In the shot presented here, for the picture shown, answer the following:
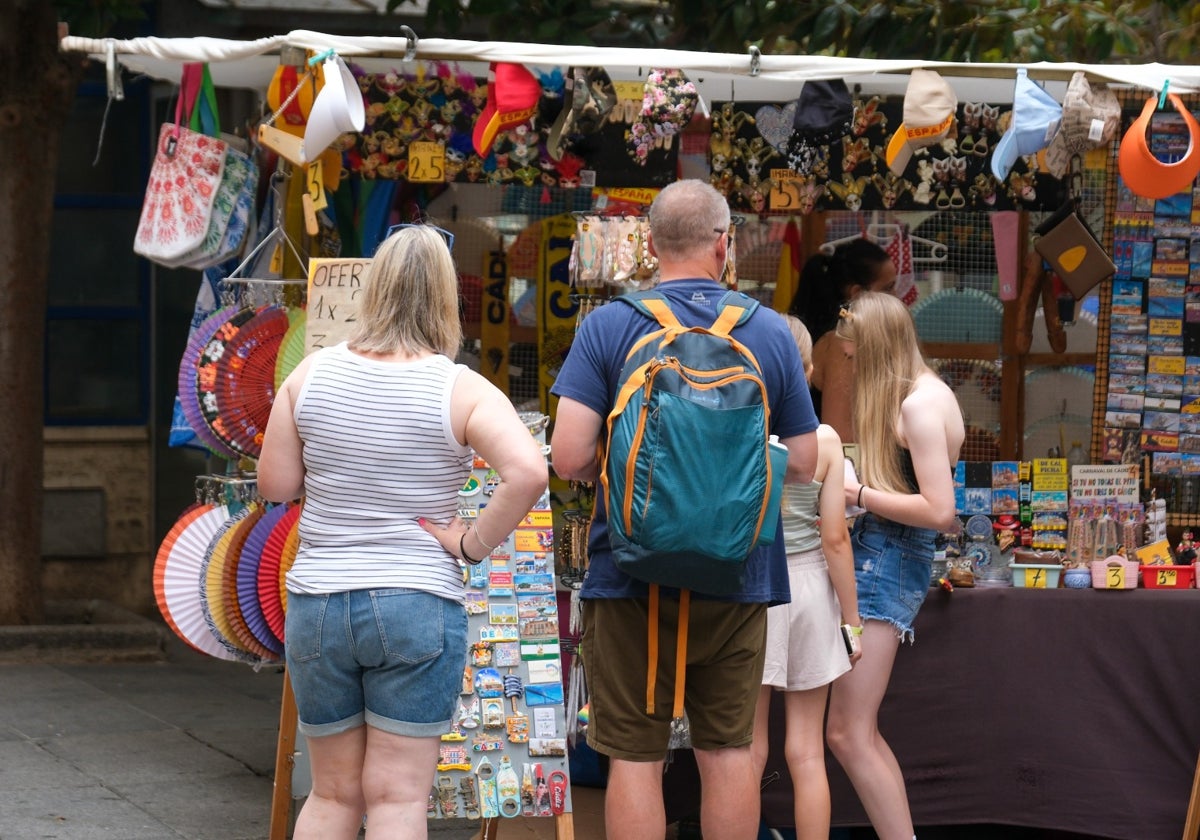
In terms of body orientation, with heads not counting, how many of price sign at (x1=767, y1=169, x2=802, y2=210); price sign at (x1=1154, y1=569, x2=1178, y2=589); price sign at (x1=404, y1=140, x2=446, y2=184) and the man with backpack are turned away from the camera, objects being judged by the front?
1

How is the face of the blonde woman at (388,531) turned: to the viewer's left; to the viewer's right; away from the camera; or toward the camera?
away from the camera

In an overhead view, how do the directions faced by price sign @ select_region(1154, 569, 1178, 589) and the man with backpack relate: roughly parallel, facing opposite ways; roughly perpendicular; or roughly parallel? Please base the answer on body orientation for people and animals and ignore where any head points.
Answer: roughly parallel, facing opposite ways

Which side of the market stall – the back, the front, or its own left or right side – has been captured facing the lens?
front

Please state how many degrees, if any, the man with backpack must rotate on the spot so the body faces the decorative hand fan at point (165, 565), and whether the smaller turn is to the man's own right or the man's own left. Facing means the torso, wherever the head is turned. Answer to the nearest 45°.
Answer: approximately 45° to the man's own left

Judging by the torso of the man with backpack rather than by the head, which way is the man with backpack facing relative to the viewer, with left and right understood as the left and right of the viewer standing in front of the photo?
facing away from the viewer

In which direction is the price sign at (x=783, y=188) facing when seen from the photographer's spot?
facing the viewer

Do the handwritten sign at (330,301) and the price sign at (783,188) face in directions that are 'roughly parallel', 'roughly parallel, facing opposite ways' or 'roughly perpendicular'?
roughly parallel

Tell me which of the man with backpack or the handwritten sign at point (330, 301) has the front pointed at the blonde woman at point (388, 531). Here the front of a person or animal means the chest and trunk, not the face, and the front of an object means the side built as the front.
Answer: the handwritten sign

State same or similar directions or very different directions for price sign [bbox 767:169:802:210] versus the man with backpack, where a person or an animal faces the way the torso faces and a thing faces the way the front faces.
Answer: very different directions

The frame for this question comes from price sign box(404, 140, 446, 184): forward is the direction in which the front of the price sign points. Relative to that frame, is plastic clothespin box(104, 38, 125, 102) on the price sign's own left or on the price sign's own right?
on the price sign's own right

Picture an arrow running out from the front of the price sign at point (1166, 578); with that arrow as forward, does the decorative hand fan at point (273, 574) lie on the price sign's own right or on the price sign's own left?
on the price sign's own right

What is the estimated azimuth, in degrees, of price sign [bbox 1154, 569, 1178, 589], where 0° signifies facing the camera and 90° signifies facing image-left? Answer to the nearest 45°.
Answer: approximately 0°
